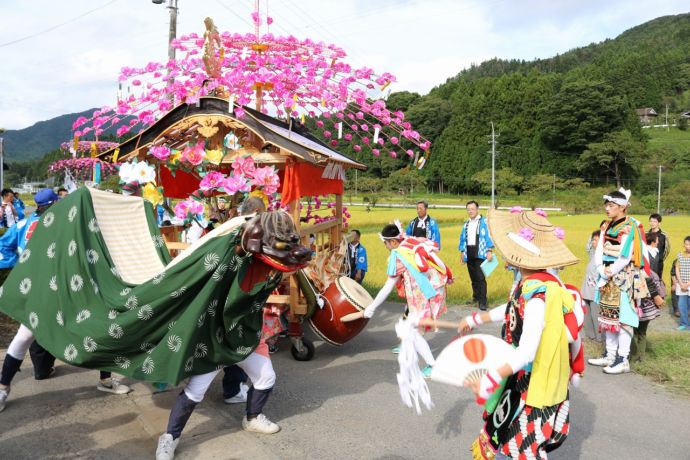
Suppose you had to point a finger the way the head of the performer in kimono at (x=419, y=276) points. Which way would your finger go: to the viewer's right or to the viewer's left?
to the viewer's left

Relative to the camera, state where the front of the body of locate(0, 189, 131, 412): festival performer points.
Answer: to the viewer's right

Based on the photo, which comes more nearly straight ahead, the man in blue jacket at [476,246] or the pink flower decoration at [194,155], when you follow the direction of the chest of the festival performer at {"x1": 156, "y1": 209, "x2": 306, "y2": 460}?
the man in blue jacket

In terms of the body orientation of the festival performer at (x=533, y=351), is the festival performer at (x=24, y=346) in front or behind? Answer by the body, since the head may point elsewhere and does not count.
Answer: in front

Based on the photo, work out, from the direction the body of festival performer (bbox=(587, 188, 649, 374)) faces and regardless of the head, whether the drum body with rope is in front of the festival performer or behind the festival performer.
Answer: in front

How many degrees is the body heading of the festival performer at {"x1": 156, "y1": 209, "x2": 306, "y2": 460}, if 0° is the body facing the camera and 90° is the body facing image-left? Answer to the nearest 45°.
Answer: approximately 270°

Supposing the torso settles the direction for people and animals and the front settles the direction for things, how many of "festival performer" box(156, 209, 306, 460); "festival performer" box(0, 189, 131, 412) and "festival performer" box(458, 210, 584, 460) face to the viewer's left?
1

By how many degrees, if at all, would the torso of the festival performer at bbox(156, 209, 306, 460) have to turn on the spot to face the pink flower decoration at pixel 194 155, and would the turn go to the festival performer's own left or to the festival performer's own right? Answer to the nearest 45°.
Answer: approximately 90° to the festival performer's own left

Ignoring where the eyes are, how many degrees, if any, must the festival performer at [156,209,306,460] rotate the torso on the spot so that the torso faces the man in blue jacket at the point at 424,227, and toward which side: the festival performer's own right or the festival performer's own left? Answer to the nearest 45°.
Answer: approximately 45° to the festival performer's own left

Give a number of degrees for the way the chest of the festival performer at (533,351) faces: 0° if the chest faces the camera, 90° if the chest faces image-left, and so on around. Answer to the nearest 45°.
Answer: approximately 90°

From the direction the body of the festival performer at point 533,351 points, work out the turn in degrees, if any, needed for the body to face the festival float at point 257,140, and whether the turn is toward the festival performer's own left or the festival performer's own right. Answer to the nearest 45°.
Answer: approximately 45° to the festival performer's own right
